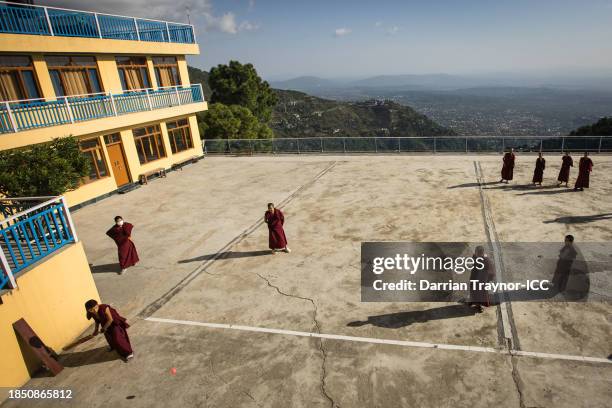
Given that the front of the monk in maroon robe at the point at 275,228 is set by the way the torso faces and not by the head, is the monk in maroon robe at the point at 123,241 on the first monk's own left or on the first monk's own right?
on the first monk's own right

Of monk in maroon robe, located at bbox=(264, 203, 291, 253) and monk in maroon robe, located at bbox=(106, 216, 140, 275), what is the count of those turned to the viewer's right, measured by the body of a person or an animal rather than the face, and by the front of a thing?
0

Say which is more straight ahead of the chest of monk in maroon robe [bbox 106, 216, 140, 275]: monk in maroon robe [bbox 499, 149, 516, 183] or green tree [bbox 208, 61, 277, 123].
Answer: the monk in maroon robe

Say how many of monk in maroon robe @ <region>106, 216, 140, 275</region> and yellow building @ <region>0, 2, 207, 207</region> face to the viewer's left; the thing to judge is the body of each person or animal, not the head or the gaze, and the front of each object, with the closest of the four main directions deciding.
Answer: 0

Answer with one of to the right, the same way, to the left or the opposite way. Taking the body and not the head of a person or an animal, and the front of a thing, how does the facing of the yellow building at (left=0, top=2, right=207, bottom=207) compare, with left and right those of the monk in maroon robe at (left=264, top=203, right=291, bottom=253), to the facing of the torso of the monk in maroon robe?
to the left

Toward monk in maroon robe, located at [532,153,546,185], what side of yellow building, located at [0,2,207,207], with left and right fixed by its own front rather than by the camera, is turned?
front

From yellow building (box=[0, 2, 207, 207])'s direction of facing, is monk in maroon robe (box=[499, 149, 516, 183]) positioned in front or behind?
in front

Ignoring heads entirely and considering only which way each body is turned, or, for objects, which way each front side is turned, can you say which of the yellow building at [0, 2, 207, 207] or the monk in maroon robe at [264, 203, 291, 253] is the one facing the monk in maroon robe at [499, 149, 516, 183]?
the yellow building

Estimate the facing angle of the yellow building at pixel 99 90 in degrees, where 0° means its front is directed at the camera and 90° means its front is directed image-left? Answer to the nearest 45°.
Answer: approximately 315°

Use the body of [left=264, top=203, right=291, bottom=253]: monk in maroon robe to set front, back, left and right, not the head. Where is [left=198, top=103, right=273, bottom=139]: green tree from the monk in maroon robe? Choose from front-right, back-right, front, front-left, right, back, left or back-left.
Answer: back-right
